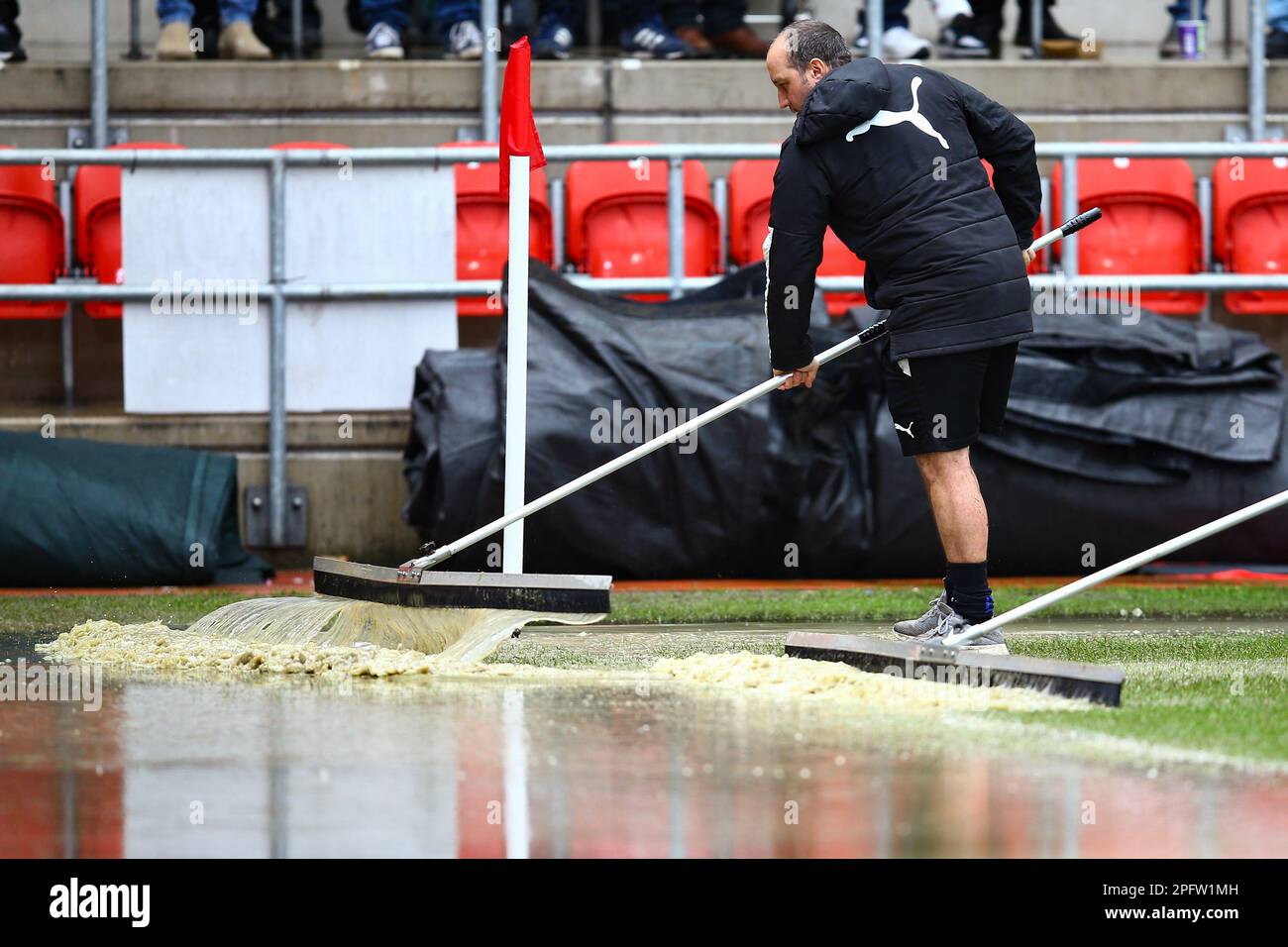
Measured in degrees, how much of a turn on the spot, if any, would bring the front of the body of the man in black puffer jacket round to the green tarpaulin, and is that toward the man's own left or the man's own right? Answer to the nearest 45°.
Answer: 0° — they already face it

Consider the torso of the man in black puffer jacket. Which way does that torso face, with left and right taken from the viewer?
facing away from the viewer and to the left of the viewer

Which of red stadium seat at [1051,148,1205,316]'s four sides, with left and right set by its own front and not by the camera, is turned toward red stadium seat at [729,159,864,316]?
right

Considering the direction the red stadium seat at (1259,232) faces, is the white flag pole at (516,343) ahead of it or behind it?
ahead

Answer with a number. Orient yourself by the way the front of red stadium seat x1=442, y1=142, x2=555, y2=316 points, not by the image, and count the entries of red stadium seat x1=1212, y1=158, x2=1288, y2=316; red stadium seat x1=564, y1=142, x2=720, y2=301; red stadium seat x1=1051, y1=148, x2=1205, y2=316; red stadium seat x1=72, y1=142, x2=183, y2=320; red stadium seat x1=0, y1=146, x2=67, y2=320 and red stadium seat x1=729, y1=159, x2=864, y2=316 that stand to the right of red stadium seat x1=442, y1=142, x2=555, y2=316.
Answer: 2

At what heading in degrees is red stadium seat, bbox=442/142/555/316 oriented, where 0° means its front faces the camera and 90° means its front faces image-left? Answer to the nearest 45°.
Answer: approximately 0°

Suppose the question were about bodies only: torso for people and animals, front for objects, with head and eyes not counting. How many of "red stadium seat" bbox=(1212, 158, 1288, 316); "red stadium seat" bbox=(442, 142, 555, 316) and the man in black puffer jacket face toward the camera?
2

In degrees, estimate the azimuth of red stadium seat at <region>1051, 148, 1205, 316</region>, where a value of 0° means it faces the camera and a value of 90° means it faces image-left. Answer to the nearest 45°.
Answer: approximately 0°
